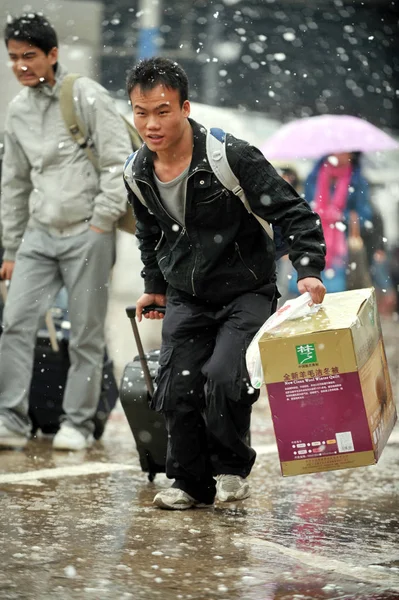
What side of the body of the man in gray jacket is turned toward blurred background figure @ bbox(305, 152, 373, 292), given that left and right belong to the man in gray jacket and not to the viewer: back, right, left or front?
back

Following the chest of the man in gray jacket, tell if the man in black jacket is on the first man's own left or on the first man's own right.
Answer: on the first man's own left

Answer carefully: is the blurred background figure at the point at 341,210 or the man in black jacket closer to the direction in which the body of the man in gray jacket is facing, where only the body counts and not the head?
the man in black jacket

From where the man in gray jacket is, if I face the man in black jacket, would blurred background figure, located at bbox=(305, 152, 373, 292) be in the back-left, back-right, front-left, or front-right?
back-left

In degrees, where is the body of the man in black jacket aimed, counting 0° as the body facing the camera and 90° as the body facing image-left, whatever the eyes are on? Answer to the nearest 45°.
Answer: approximately 45°

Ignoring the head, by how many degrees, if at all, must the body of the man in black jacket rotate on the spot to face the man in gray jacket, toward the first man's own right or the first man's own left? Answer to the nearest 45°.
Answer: approximately 90° to the first man's own right

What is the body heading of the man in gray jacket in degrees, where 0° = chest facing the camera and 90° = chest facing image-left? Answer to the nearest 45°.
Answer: approximately 45°

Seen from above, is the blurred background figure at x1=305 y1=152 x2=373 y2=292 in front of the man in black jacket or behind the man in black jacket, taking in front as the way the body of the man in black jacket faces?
behind
